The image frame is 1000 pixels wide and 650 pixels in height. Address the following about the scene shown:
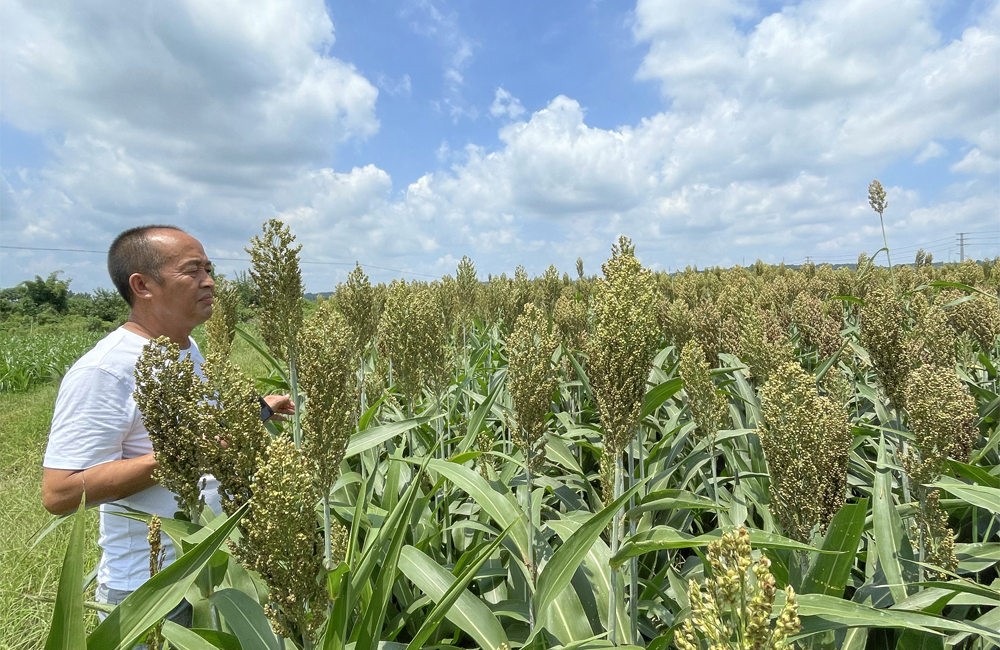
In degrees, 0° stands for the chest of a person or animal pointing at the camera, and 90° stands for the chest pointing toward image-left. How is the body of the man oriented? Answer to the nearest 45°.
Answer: approximately 270°

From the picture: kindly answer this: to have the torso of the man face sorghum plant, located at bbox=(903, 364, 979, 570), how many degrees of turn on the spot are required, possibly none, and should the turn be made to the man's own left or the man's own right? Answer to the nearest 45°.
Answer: approximately 45° to the man's own right
